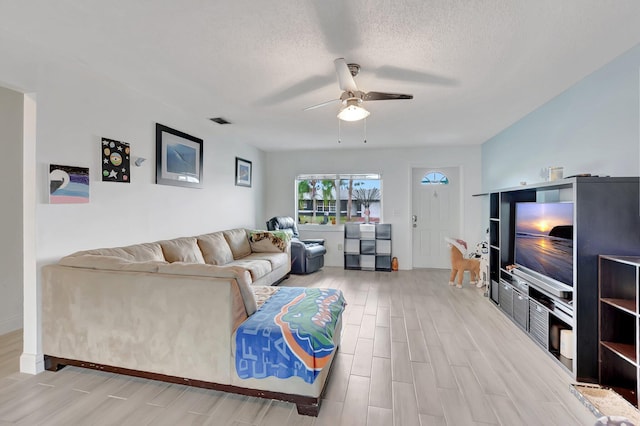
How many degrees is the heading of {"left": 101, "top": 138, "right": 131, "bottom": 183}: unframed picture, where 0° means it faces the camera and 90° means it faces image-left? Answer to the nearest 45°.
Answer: approximately 315°

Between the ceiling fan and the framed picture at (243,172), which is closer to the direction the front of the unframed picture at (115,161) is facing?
the ceiling fan

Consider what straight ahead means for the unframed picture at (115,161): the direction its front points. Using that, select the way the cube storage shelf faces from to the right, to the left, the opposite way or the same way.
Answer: to the right

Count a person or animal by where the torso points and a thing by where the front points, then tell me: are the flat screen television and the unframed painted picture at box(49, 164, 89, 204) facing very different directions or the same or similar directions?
very different directions

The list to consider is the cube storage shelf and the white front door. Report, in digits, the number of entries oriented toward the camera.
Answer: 2

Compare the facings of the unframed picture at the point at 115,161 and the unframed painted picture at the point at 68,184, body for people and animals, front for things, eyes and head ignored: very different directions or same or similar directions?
same or similar directions

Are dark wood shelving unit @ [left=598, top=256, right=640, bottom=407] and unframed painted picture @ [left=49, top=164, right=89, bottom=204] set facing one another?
yes

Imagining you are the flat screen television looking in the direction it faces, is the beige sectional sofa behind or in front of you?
in front

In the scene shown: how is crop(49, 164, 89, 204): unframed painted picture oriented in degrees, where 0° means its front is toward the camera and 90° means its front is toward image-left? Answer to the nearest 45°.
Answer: approximately 315°

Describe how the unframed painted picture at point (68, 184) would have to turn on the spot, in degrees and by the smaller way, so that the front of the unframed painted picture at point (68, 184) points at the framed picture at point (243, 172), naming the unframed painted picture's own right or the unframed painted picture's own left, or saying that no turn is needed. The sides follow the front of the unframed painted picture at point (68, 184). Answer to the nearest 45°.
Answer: approximately 90° to the unframed painted picture's own left

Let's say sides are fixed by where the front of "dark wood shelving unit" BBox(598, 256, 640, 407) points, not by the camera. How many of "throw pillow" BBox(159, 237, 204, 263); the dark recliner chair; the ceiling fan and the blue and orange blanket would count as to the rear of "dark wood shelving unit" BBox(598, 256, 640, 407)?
0

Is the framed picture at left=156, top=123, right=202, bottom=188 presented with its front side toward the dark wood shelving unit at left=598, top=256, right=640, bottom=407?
yes

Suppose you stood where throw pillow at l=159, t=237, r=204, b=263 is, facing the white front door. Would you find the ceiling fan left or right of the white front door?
right

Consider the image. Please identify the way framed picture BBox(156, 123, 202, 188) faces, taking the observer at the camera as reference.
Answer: facing the viewer and to the right of the viewer

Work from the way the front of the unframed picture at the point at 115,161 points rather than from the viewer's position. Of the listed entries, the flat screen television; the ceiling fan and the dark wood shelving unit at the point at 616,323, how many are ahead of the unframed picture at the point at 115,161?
3

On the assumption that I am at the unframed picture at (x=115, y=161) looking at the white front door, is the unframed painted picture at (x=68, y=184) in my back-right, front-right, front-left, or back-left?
back-right

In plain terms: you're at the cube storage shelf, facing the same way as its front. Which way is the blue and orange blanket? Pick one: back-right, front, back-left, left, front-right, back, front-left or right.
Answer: front

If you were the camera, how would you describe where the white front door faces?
facing the viewer

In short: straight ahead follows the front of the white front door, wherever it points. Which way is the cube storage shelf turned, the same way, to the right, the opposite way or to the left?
the same way

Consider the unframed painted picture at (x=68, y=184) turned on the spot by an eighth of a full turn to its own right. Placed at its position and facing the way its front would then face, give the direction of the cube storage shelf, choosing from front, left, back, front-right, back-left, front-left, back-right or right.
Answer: left

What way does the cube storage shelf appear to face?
toward the camera

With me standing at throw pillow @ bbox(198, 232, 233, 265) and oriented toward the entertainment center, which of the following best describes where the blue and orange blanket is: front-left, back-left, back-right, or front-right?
front-right

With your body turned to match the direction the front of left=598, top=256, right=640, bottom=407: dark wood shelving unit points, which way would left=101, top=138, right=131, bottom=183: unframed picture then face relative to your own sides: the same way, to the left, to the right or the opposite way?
the opposite way

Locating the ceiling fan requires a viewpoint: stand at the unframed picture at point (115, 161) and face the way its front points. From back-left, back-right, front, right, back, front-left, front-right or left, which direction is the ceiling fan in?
front
